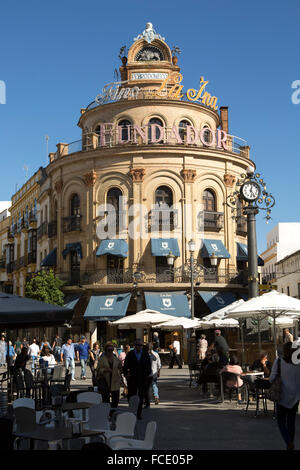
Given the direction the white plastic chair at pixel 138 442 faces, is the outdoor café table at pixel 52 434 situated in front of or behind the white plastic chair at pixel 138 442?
in front

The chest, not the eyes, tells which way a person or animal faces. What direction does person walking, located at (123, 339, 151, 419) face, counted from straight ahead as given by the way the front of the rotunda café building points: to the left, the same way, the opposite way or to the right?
the same way

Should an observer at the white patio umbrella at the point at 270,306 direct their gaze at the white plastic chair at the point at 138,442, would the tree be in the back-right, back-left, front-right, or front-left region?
back-right

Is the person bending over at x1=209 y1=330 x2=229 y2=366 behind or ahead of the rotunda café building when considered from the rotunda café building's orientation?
ahead

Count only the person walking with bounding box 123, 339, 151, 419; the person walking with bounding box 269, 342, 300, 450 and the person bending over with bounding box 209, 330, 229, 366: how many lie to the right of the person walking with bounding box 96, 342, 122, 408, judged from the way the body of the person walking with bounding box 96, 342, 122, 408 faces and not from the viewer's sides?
0

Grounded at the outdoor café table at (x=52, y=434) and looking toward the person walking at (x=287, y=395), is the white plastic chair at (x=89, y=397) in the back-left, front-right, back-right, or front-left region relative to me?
front-left

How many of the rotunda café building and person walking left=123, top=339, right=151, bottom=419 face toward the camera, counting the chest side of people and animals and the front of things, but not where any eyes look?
2

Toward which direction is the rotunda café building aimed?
toward the camera

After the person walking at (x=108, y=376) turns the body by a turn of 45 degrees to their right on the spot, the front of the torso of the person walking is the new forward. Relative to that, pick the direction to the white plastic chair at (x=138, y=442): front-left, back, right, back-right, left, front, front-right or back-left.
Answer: front-left

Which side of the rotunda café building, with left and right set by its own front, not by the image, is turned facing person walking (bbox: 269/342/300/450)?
front

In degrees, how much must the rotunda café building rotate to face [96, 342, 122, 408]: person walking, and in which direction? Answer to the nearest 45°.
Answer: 0° — it already faces them

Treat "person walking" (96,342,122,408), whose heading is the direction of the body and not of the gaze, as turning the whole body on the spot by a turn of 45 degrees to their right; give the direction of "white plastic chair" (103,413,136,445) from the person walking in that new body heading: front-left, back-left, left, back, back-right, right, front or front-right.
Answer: front-left

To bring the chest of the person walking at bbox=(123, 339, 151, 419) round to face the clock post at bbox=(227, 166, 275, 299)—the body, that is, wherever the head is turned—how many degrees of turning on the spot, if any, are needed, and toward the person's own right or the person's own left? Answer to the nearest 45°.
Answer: approximately 135° to the person's own left

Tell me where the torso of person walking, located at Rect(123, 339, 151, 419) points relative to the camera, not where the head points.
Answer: toward the camera

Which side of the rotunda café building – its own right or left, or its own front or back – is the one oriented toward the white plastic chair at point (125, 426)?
front
